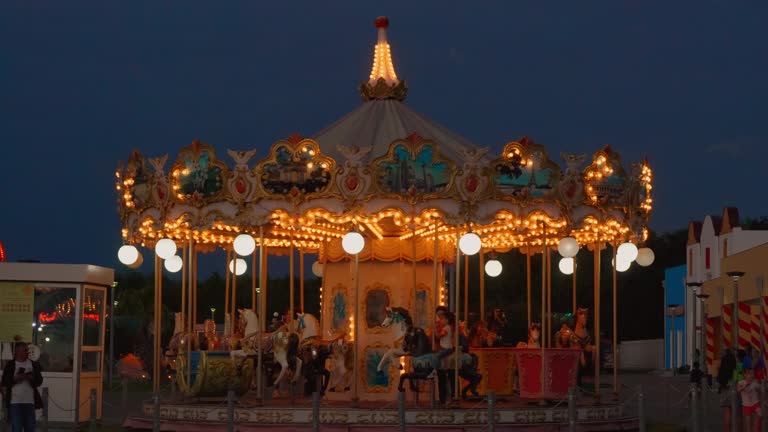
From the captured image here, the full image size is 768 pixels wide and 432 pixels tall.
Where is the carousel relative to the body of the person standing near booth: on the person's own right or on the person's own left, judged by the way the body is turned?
on the person's own left

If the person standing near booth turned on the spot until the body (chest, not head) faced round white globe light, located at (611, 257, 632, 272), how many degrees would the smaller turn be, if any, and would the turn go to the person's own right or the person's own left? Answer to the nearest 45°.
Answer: approximately 90° to the person's own left

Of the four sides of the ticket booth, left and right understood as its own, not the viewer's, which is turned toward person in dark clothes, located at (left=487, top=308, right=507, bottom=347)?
left

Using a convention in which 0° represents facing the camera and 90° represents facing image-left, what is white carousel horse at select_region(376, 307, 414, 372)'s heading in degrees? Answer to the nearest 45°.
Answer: approximately 90°

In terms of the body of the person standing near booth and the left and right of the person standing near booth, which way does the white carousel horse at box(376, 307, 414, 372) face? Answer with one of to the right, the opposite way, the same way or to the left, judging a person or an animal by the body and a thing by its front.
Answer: to the right

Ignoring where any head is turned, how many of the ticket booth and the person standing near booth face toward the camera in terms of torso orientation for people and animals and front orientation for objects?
2

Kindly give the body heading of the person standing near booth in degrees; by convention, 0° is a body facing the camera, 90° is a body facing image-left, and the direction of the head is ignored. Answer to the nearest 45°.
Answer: approximately 0°
